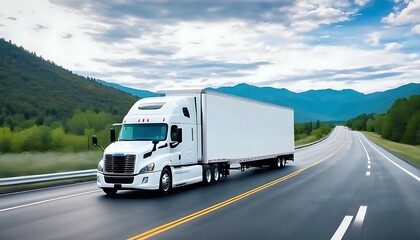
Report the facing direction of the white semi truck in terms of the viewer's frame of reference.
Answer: facing the viewer and to the left of the viewer

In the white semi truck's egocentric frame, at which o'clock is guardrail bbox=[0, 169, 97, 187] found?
The guardrail is roughly at 2 o'clock from the white semi truck.
